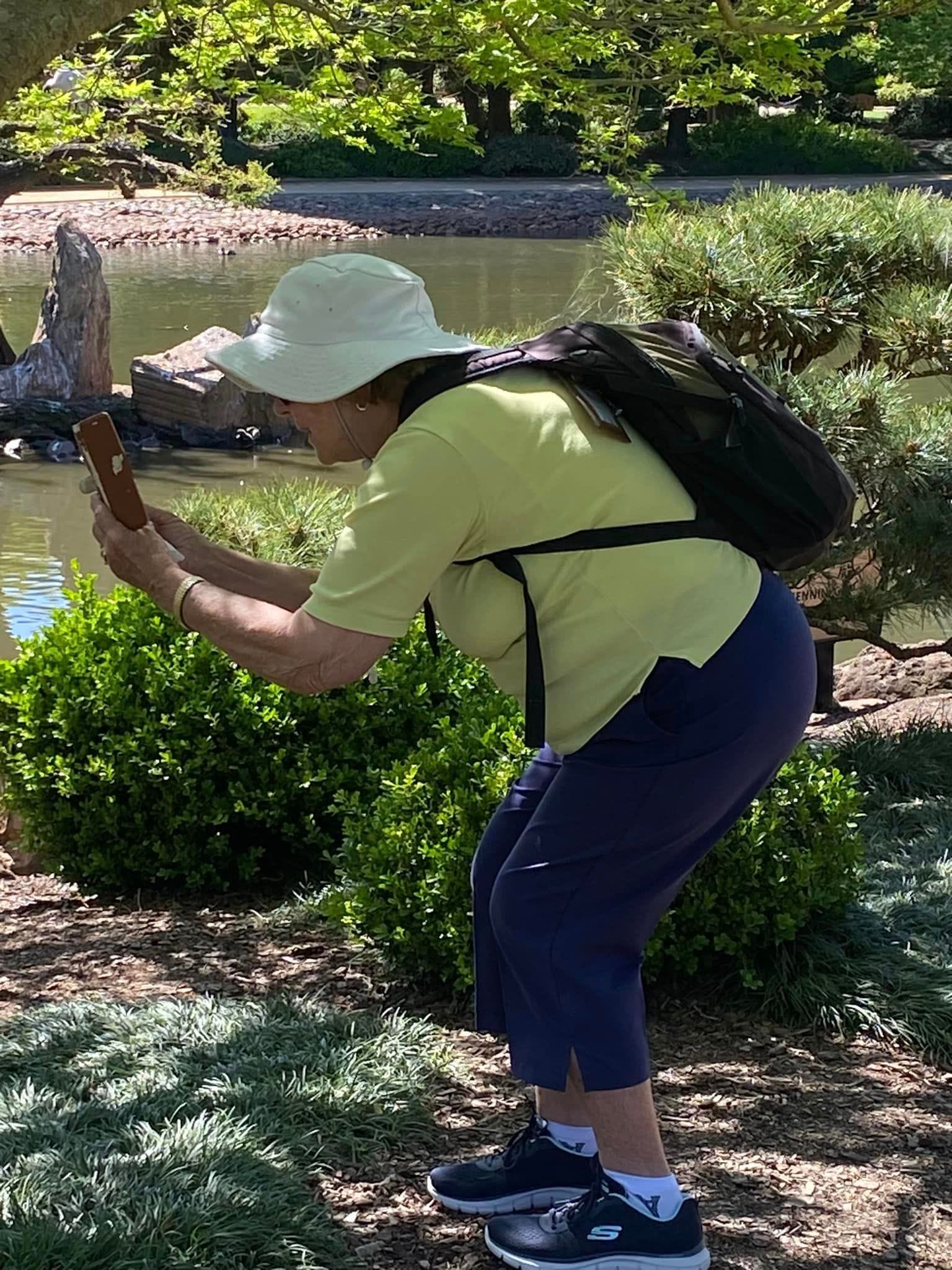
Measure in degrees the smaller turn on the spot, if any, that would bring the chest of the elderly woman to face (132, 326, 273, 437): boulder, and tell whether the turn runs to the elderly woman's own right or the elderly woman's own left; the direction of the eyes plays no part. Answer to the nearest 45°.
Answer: approximately 90° to the elderly woman's own right

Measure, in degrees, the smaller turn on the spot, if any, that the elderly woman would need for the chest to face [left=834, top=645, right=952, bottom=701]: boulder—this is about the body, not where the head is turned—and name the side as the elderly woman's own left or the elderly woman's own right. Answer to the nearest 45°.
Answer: approximately 90° to the elderly woman's own right

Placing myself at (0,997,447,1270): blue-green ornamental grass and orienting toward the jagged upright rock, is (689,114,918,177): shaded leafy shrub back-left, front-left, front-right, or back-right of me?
front-right

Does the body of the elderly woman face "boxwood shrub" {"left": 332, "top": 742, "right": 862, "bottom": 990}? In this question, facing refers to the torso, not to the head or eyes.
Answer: no

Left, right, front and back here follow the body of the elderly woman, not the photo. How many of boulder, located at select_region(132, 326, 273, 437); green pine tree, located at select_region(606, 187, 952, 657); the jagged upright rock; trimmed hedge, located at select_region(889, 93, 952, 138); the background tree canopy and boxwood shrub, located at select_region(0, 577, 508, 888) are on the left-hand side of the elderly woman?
0

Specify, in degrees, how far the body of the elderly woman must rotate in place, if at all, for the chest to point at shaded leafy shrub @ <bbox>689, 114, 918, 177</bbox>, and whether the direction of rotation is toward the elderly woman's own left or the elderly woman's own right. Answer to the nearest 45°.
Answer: approximately 90° to the elderly woman's own right

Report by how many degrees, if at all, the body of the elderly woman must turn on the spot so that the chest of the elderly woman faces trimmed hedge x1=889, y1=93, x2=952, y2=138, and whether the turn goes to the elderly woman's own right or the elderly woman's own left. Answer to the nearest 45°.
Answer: approximately 90° to the elderly woman's own right

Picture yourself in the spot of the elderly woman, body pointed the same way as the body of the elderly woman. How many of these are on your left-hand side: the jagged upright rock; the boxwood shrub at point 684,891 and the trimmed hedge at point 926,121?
0

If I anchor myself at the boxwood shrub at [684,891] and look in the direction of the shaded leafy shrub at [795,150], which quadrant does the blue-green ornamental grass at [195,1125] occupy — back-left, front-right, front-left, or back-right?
back-left

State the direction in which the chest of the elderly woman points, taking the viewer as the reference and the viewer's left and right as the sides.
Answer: facing to the left of the viewer

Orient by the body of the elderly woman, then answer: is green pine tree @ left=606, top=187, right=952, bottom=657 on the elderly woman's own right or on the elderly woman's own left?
on the elderly woman's own right
